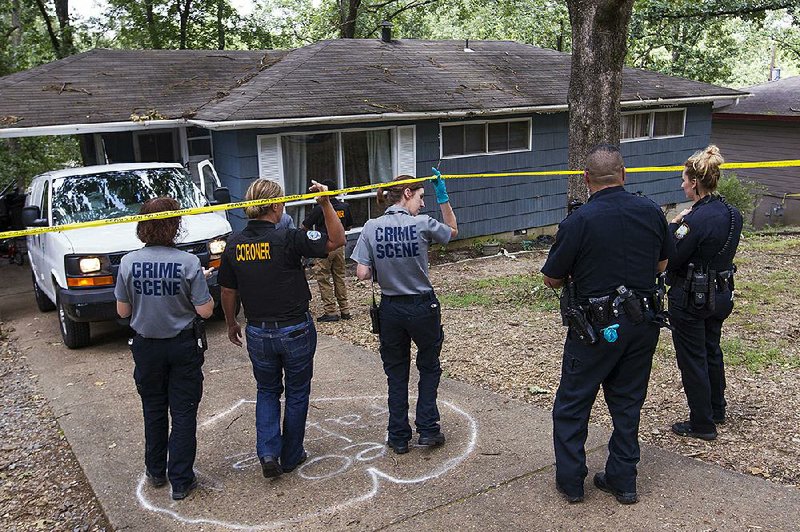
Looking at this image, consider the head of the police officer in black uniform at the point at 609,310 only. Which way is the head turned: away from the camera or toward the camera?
away from the camera

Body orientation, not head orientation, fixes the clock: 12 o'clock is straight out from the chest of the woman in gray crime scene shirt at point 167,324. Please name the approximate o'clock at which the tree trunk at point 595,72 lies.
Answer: The tree trunk is roughly at 2 o'clock from the woman in gray crime scene shirt.

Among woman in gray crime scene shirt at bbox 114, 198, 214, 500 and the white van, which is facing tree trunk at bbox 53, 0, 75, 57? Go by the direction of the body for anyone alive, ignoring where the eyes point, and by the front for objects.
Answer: the woman in gray crime scene shirt

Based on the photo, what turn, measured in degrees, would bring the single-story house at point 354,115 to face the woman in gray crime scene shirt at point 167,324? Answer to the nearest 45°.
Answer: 0° — it already faces them

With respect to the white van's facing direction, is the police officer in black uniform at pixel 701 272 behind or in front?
in front

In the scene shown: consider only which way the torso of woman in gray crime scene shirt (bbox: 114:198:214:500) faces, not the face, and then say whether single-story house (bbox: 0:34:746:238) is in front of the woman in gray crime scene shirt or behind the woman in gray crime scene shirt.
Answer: in front

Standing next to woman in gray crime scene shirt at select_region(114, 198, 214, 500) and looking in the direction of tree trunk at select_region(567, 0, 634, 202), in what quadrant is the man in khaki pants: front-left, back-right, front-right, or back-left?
front-left

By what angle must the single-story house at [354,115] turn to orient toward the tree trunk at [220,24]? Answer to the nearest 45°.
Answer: approximately 180°

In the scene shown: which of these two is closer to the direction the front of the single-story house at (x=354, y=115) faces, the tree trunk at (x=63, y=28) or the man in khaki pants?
the man in khaki pants

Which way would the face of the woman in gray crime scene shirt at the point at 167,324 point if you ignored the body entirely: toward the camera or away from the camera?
away from the camera

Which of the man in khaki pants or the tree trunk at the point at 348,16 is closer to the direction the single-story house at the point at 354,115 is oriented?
the man in khaki pants

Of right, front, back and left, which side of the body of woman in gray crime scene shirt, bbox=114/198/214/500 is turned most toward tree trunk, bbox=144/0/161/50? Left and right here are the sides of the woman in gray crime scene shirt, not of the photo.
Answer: front

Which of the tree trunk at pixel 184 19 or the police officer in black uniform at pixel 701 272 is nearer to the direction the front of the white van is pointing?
the police officer in black uniform

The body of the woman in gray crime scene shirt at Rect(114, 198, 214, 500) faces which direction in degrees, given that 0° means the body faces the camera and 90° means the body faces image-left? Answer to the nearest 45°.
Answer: approximately 180°

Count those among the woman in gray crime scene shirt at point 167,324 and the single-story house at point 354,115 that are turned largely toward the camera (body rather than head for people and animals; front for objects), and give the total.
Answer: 1

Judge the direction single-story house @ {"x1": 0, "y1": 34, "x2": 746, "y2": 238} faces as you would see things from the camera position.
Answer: facing the viewer

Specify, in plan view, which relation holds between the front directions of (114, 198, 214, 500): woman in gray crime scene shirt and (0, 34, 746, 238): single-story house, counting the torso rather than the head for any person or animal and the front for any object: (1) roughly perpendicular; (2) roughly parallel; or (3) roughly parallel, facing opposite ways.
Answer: roughly parallel, facing opposite ways

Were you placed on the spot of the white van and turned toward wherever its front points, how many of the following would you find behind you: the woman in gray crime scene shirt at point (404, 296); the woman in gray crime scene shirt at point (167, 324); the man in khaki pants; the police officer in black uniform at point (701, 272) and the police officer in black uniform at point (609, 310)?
0

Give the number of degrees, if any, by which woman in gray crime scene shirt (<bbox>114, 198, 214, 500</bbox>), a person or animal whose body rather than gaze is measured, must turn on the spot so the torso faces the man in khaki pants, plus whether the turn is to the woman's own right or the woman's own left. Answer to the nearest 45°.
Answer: approximately 45° to the woman's own right

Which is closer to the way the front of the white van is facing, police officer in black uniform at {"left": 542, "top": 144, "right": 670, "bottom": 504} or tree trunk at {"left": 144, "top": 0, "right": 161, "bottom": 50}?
the police officer in black uniform

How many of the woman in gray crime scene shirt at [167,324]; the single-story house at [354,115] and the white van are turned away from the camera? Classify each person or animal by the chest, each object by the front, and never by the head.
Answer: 1
